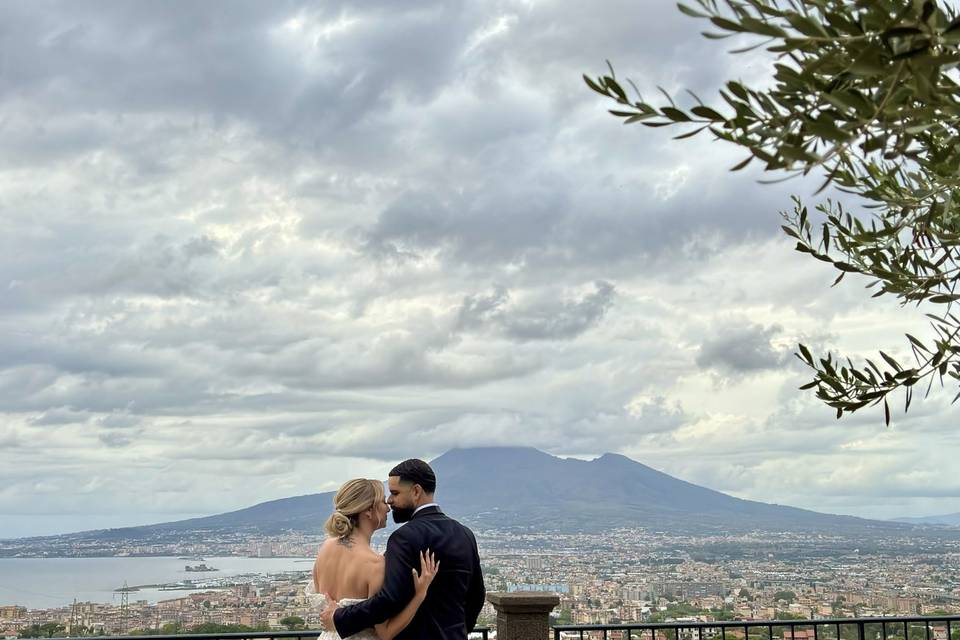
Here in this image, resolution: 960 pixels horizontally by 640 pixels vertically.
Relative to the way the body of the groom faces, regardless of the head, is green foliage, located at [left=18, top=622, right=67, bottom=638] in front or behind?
in front

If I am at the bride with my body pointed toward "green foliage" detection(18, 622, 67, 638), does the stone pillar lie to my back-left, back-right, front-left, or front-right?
front-right

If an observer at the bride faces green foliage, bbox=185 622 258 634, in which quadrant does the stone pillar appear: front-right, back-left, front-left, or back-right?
front-right

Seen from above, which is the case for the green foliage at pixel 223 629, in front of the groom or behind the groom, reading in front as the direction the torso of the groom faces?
in front

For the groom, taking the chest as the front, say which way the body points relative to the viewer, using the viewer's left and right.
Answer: facing away from the viewer and to the left of the viewer

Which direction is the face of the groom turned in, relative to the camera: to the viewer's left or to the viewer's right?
to the viewer's left

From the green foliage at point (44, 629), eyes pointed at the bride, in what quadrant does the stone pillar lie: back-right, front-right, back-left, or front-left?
front-left

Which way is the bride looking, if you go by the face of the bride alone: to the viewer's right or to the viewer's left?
to the viewer's right

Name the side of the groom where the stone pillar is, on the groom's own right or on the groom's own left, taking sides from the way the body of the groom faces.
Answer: on the groom's own right
